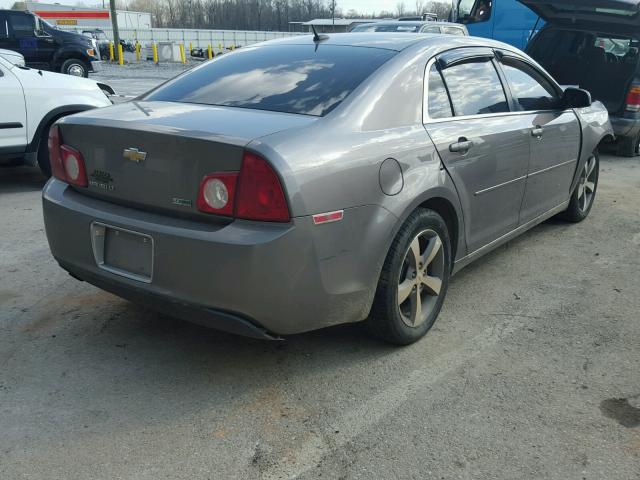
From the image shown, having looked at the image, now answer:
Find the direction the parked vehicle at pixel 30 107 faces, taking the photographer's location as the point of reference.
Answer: facing to the right of the viewer

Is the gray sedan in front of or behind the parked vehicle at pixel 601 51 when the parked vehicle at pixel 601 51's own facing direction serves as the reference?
behind

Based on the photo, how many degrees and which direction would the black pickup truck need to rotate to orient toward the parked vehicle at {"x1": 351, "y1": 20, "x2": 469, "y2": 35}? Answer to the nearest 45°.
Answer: approximately 45° to its right

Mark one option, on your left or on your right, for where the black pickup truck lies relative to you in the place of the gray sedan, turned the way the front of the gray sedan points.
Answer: on your left

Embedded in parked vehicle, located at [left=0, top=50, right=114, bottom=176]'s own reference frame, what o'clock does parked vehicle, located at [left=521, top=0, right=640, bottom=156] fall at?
parked vehicle, located at [left=521, top=0, right=640, bottom=156] is roughly at 12 o'clock from parked vehicle, located at [left=0, top=50, right=114, bottom=176].

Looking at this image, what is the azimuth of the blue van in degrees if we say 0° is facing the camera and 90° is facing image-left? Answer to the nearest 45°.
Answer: approximately 90°

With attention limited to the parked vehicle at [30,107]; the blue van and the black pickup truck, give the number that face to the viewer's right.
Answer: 2

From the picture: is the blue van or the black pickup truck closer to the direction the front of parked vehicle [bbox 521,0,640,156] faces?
the blue van

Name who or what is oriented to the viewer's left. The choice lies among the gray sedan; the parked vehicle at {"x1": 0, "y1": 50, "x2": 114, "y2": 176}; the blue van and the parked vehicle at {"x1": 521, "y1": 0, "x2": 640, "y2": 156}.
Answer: the blue van

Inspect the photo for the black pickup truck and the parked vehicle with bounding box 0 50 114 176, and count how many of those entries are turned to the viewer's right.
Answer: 2

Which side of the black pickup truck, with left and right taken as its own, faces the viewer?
right

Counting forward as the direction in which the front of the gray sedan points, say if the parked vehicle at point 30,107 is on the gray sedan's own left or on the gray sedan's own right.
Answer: on the gray sedan's own left

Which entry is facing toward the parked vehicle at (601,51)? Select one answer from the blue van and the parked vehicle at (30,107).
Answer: the parked vehicle at (30,107)
